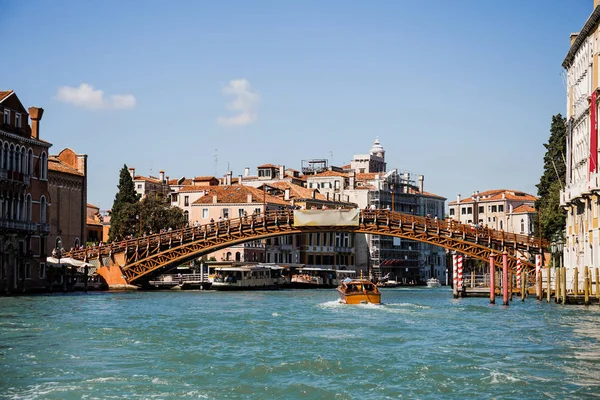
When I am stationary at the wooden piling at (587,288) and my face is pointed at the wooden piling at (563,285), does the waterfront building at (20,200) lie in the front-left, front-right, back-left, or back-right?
front-left

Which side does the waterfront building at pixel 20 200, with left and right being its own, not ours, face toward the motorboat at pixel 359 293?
front

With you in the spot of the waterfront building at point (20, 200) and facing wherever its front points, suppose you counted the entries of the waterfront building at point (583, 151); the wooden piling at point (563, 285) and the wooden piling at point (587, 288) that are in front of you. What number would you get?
3

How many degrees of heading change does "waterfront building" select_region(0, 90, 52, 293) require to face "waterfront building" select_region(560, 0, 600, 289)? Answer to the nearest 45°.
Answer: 0° — it already faces it

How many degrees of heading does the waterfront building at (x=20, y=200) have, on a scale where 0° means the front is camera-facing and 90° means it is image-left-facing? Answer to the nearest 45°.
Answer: approximately 315°

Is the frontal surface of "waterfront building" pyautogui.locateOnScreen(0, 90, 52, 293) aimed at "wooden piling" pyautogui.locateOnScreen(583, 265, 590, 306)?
yes

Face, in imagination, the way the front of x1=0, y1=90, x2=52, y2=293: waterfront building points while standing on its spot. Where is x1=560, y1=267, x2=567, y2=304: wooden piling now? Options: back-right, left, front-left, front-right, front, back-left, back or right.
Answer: front

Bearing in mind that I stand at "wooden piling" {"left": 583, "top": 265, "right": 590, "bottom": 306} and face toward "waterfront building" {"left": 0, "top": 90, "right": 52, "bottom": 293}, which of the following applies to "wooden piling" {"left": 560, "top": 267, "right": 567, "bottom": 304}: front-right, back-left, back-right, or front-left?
front-right
